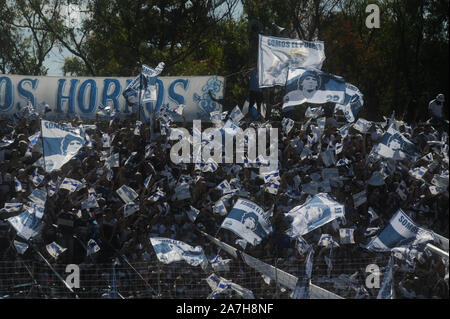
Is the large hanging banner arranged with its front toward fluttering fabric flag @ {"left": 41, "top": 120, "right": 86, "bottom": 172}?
yes

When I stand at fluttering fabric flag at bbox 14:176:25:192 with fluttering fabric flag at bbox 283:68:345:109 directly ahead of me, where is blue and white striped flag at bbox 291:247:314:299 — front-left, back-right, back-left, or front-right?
front-right

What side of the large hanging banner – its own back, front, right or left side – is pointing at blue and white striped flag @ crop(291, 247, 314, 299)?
front

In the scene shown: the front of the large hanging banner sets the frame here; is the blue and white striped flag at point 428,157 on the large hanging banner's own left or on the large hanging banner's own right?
on the large hanging banner's own left

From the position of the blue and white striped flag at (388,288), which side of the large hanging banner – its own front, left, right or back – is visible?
front

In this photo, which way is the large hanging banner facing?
toward the camera

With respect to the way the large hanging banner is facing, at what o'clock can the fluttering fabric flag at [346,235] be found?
The fluttering fabric flag is roughly at 11 o'clock from the large hanging banner.

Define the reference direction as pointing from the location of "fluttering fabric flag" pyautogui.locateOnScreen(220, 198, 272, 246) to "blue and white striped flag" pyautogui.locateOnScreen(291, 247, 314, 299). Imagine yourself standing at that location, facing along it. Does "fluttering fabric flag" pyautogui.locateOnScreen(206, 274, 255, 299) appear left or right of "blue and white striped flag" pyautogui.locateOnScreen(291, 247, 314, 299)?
right

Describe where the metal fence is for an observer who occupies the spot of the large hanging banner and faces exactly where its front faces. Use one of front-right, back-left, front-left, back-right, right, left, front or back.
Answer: front

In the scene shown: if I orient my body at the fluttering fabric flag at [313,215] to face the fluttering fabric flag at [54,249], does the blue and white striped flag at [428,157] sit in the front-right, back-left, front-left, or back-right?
back-right

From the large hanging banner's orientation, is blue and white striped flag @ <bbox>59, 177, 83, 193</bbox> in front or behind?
in front

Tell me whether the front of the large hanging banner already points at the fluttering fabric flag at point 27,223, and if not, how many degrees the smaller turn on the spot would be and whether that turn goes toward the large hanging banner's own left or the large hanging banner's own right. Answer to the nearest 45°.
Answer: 0° — it already faces it

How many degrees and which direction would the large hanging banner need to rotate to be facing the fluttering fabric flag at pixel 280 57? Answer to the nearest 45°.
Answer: approximately 45° to its left

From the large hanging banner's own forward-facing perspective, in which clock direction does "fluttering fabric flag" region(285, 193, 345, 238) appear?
The fluttering fabric flag is roughly at 11 o'clock from the large hanging banner.

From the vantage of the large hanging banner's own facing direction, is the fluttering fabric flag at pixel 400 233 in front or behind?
in front

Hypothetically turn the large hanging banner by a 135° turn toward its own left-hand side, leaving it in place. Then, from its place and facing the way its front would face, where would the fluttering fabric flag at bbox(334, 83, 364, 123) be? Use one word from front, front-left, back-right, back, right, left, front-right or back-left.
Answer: right

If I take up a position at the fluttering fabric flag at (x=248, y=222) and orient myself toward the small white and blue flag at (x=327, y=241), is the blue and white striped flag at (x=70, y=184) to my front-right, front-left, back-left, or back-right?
back-left

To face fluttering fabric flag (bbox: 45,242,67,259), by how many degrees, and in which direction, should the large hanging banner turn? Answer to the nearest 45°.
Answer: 0° — it already faces it

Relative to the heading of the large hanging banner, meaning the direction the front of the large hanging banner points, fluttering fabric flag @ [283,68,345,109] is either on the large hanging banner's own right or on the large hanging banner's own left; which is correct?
on the large hanging banner's own left

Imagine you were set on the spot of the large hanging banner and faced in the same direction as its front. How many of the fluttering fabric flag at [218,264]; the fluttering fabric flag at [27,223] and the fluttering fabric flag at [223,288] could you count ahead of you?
3
